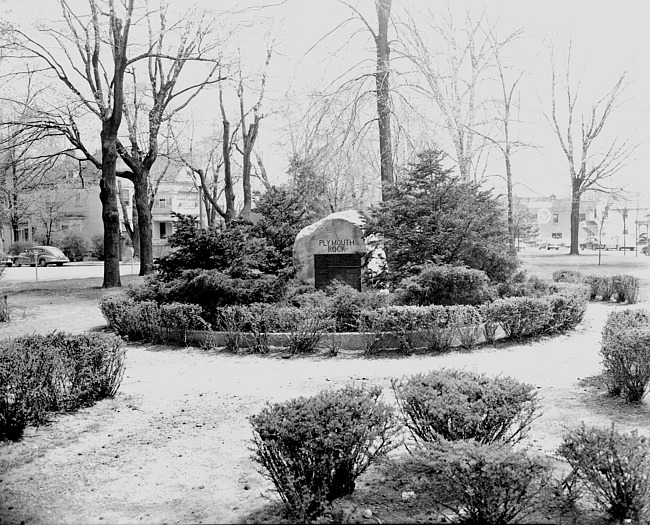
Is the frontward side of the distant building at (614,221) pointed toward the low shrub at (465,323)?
yes

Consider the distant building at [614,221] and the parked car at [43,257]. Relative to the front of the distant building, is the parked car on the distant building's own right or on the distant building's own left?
on the distant building's own right

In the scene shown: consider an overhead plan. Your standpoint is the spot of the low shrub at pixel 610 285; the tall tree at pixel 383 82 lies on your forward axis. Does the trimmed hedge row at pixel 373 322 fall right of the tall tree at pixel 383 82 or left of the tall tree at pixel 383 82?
left

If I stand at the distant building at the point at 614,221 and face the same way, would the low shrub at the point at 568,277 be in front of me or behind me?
in front

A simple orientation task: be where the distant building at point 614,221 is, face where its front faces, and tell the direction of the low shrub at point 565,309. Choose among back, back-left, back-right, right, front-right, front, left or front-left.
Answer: front

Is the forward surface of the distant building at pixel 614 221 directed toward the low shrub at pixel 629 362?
yes

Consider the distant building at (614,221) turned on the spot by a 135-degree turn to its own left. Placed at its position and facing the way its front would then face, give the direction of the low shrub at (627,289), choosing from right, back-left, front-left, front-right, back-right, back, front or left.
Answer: back-right

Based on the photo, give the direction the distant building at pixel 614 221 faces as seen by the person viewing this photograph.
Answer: facing the viewer

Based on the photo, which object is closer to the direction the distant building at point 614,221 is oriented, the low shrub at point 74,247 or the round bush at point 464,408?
the round bush

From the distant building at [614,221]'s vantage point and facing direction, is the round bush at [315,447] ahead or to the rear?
ahead

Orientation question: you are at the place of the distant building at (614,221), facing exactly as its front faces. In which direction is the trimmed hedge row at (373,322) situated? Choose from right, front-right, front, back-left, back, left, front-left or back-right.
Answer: front

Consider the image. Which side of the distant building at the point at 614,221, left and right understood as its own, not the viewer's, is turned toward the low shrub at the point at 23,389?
front

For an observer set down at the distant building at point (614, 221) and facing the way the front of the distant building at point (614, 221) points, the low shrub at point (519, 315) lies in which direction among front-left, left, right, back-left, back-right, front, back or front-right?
front

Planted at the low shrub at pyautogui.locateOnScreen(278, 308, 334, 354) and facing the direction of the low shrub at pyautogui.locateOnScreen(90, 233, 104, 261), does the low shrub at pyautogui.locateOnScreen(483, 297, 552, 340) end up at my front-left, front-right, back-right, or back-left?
back-right

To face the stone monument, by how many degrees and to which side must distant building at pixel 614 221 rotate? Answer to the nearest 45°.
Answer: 0° — it already faces it

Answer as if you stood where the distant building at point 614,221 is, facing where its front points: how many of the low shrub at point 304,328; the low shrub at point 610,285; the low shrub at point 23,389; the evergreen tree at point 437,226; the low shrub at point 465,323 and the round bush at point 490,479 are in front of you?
6
